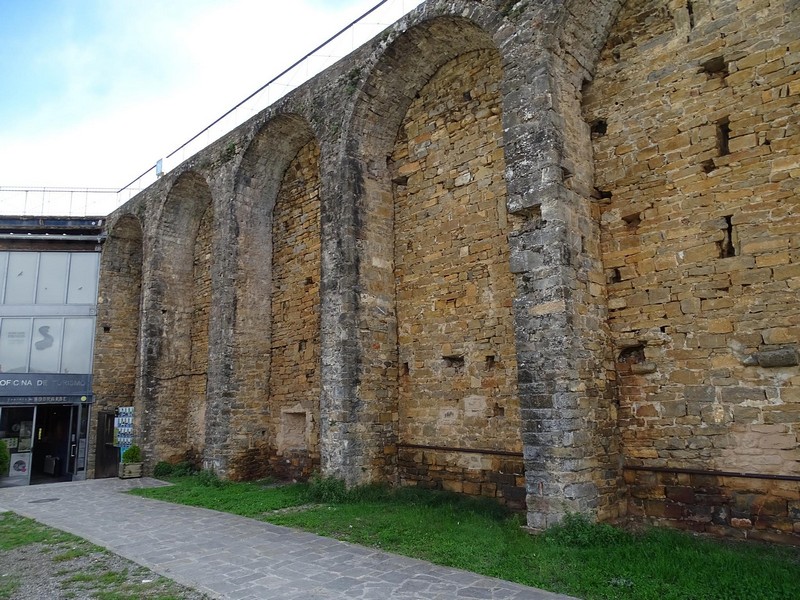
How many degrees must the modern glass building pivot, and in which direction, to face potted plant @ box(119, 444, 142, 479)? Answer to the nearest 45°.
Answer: approximately 45° to its left

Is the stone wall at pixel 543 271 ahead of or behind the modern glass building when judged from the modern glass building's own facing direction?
ahead

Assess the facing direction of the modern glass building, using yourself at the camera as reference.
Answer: facing the viewer

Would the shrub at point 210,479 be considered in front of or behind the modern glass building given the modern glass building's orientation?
in front

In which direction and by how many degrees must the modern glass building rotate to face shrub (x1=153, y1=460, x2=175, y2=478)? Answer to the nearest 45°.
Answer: approximately 45° to its left

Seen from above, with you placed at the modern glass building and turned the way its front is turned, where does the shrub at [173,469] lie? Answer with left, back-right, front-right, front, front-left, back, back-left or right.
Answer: front-left

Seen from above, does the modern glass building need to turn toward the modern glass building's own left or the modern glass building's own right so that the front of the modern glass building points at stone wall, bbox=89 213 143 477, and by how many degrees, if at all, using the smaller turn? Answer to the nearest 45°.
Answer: approximately 90° to the modern glass building's own left
